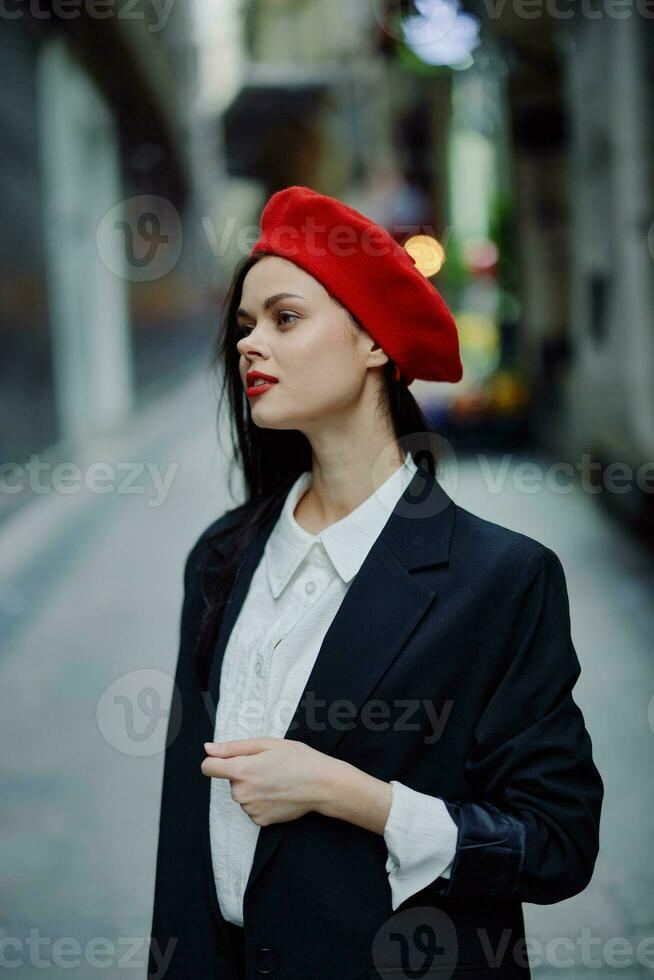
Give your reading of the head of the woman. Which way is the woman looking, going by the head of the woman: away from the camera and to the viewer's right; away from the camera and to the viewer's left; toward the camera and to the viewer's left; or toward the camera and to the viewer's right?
toward the camera and to the viewer's left

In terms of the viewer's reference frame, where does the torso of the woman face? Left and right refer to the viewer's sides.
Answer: facing the viewer and to the left of the viewer
